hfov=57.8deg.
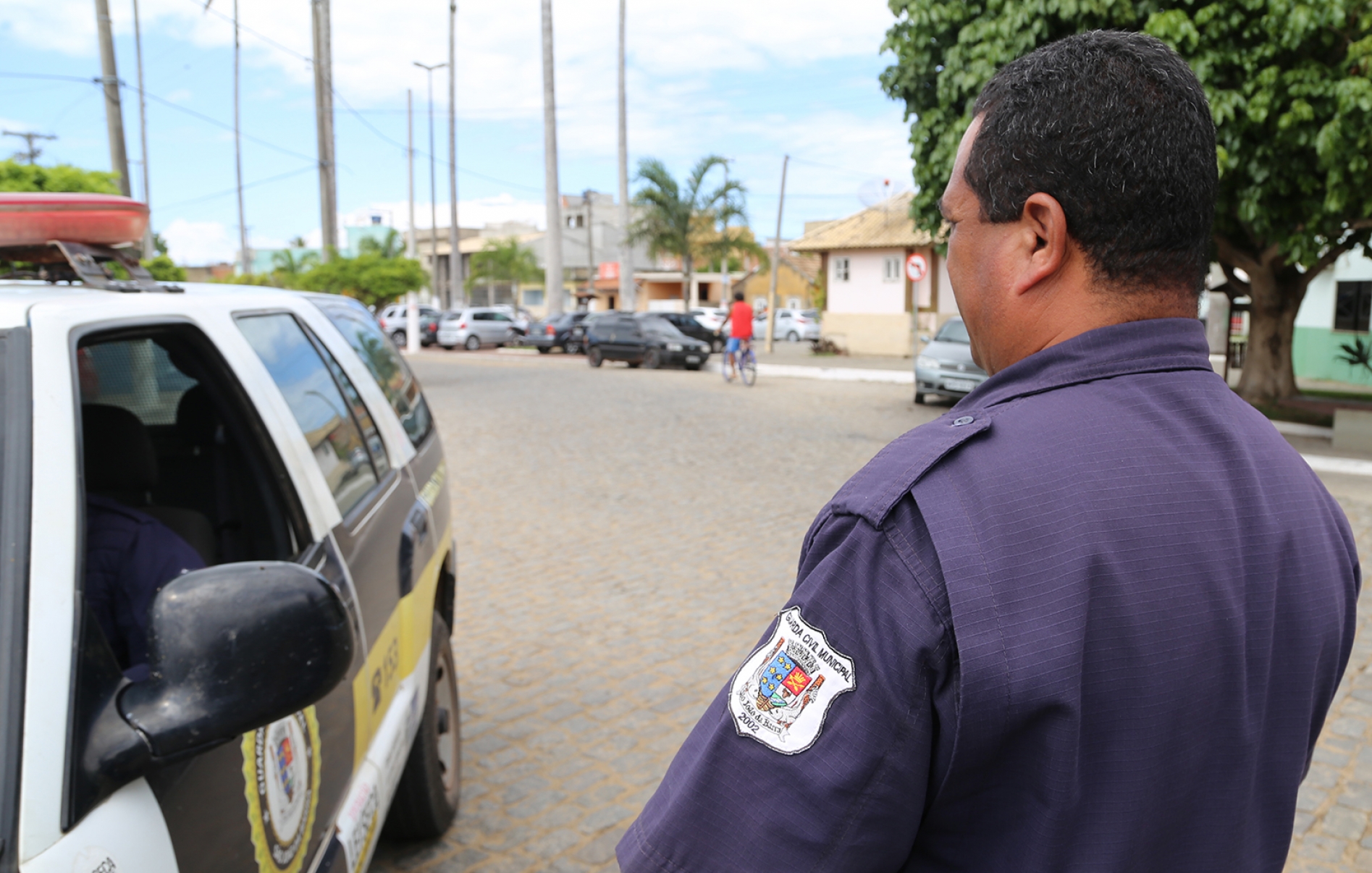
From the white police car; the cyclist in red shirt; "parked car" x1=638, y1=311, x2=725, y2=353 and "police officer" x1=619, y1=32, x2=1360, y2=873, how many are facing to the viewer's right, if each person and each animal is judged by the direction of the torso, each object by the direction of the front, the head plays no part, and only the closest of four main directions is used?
1

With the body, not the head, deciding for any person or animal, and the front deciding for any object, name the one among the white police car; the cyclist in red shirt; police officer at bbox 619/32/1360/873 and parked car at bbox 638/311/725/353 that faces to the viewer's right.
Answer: the parked car

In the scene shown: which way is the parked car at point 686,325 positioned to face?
to the viewer's right

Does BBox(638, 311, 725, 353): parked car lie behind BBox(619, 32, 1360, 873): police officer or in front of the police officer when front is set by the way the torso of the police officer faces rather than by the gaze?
in front

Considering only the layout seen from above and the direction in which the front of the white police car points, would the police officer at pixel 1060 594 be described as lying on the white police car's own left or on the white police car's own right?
on the white police car's own left

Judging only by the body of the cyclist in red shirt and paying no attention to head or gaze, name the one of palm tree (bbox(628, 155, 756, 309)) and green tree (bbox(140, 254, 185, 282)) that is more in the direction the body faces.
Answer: the palm tree

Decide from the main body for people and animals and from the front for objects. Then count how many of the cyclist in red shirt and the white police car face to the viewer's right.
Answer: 0

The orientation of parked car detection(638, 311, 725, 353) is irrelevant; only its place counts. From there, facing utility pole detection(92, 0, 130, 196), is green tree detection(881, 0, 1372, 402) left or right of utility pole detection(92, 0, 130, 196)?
left

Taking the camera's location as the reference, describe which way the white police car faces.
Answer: facing the viewer and to the left of the viewer

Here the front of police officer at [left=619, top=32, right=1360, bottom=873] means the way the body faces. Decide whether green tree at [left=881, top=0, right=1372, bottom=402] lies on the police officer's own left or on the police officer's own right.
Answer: on the police officer's own right

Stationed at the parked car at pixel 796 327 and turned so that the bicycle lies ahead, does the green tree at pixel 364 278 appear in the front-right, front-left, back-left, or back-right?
front-right

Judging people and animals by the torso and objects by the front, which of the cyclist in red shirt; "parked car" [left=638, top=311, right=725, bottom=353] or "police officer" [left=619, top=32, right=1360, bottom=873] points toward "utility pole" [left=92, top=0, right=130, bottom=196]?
the police officer

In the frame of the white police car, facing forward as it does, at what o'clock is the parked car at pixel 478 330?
The parked car is roughly at 5 o'clock from the white police car.

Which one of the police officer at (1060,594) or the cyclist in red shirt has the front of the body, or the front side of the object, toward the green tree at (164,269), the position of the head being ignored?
the police officer

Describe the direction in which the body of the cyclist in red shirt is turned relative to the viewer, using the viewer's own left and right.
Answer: facing away from the viewer and to the left of the viewer

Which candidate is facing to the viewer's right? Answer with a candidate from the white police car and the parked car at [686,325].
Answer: the parked car

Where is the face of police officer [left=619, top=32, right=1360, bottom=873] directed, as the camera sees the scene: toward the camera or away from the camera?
away from the camera
